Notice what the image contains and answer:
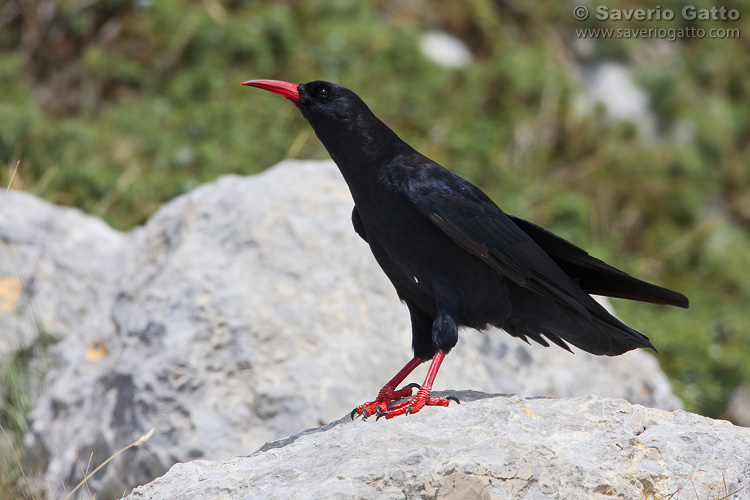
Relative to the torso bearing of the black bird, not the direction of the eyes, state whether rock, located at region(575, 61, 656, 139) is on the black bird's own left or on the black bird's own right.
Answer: on the black bird's own right

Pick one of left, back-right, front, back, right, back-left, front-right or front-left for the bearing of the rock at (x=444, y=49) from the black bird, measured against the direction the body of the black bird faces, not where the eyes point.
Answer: right

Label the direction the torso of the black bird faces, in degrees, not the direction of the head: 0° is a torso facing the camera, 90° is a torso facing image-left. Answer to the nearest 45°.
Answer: approximately 90°
